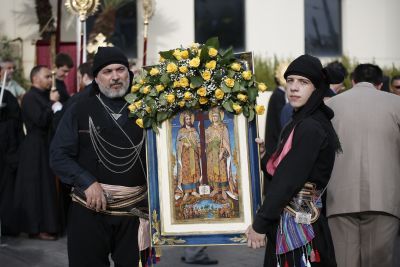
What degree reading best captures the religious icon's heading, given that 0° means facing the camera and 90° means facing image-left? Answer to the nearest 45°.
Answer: approximately 0°

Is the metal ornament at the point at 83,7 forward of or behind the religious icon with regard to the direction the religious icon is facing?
behind
